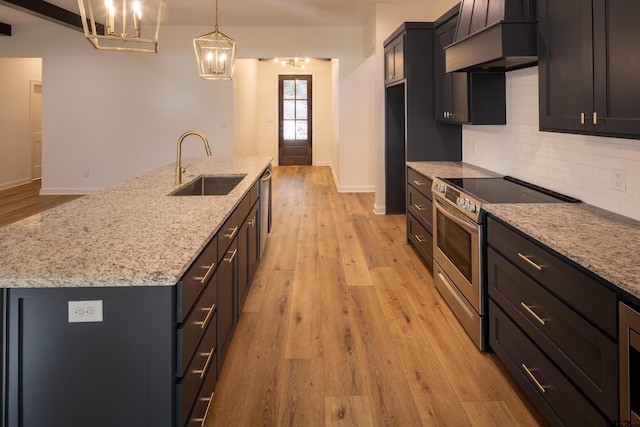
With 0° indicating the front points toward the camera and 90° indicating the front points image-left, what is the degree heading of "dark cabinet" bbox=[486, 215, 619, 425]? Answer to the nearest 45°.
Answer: approximately 45°

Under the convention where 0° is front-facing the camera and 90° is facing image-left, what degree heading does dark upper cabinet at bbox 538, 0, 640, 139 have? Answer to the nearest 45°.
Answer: approximately 45°

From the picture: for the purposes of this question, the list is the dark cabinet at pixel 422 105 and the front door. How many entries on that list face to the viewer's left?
1

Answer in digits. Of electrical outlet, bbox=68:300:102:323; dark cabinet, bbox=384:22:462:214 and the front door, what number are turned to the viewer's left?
1

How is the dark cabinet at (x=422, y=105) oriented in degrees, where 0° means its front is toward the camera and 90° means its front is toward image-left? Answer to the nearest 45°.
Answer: approximately 90°

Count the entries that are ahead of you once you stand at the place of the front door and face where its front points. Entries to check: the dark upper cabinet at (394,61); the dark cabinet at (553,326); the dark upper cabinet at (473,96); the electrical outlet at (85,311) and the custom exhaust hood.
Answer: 5

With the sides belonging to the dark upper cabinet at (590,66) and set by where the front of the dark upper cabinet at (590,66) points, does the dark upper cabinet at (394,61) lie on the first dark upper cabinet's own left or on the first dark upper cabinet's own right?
on the first dark upper cabinet's own right

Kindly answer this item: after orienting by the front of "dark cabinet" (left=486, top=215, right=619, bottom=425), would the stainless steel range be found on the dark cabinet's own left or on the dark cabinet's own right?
on the dark cabinet's own right

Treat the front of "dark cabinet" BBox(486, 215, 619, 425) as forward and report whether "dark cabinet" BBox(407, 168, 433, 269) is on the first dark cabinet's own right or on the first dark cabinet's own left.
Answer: on the first dark cabinet's own right

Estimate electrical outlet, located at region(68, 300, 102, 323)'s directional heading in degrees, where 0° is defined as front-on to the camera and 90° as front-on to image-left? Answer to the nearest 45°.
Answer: approximately 0°

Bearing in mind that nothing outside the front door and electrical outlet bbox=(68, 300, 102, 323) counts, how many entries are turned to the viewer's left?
0

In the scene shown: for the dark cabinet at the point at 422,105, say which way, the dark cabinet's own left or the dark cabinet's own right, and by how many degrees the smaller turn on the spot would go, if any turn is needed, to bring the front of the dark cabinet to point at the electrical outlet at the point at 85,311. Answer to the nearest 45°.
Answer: approximately 90° to the dark cabinet's own left

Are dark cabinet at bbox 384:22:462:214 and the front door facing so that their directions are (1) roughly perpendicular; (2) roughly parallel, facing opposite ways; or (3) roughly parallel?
roughly perpendicular

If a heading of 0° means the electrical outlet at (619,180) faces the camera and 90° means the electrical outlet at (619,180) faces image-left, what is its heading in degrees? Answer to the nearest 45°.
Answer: approximately 45°

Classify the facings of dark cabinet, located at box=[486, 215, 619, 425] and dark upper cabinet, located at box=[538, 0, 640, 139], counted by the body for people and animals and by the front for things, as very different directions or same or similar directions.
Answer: same or similar directions

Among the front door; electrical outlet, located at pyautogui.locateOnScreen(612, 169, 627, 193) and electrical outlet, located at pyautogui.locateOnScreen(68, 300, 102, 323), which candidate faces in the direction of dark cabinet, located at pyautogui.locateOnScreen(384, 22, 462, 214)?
the front door

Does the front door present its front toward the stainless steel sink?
yes

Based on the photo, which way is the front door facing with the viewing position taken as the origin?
facing the viewer
